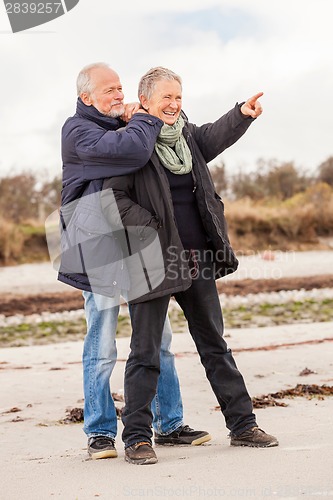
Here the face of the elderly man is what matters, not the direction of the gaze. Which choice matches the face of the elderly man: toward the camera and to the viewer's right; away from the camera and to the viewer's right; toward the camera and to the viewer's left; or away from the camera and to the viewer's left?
toward the camera and to the viewer's right

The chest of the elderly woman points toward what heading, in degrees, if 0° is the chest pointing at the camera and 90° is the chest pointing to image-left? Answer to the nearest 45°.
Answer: approximately 315°

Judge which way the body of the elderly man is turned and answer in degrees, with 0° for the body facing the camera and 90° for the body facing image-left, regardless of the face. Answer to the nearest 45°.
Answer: approximately 315°

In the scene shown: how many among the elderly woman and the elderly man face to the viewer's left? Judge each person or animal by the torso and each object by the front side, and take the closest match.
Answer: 0
